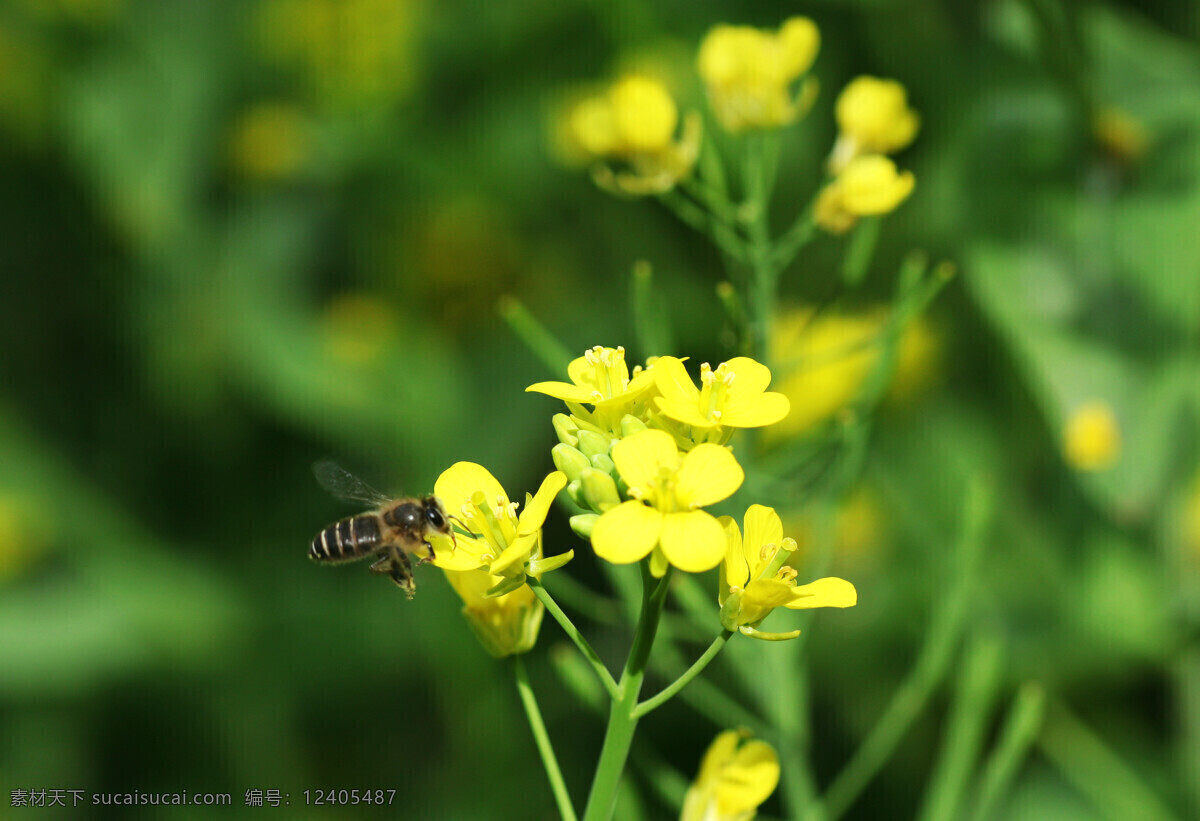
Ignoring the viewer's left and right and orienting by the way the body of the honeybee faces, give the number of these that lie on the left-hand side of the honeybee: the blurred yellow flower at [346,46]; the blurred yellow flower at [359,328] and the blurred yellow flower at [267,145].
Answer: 3

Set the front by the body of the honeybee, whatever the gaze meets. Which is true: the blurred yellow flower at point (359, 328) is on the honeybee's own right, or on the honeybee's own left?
on the honeybee's own left

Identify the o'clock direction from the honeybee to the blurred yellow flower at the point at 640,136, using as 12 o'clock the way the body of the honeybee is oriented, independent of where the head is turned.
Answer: The blurred yellow flower is roughly at 10 o'clock from the honeybee.

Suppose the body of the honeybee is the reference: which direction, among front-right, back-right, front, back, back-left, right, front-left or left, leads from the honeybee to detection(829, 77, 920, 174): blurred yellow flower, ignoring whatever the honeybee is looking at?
front-left

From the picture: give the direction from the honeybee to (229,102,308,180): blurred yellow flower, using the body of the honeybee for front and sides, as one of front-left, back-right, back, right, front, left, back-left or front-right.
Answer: left

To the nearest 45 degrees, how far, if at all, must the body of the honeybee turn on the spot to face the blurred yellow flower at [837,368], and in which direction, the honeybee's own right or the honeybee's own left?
approximately 45° to the honeybee's own left

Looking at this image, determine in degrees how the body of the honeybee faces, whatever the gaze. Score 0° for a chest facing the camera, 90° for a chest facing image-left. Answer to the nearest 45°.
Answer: approximately 270°

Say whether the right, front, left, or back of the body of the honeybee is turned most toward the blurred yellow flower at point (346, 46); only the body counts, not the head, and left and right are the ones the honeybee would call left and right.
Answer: left
